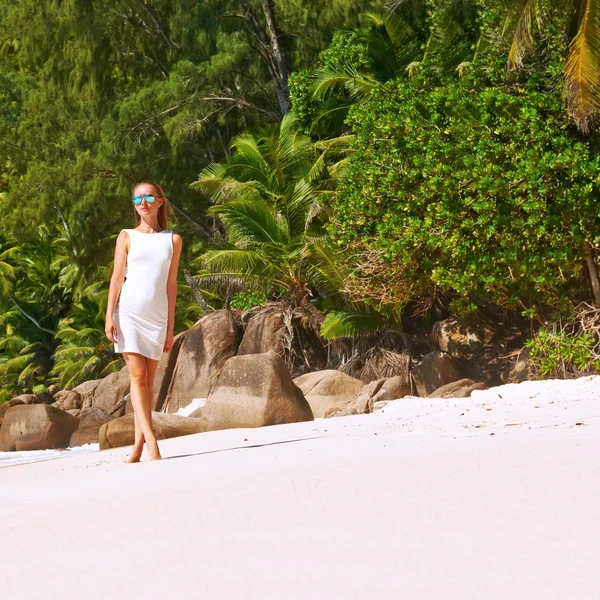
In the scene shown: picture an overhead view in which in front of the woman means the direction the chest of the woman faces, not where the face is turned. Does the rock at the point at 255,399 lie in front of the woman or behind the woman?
behind

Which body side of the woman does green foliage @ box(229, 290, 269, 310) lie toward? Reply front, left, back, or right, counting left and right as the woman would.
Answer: back

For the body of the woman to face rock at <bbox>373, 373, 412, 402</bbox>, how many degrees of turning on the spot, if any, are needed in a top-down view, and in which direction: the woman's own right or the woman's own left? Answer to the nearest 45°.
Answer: approximately 135° to the woman's own left

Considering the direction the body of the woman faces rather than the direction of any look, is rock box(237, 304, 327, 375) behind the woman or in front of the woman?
behind

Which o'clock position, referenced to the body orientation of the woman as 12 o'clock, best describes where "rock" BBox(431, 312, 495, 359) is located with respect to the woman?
The rock is roughly at 7 o'clock from the woman.

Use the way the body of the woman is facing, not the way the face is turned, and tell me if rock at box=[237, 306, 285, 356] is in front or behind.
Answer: behind

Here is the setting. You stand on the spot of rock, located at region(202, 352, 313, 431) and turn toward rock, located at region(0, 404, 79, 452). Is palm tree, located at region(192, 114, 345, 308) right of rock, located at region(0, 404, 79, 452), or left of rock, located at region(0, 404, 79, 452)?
right

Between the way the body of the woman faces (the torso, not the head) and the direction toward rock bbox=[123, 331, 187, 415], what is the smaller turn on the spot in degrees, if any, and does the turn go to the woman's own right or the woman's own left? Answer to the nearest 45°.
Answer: approximately 180°

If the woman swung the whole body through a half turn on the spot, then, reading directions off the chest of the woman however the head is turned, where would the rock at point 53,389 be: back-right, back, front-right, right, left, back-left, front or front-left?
front

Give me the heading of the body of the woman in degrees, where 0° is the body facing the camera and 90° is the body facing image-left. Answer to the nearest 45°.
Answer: approximately 0°

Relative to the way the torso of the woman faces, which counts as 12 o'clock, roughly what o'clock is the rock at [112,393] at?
The rock is roughly at 6 o'clock from the woman.
